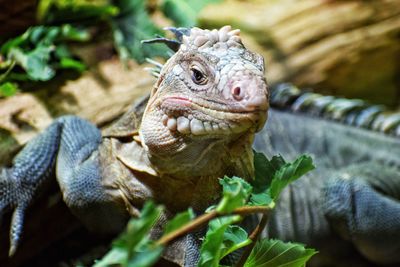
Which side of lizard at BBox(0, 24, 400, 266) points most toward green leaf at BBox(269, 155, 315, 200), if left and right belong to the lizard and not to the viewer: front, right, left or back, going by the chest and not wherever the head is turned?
left

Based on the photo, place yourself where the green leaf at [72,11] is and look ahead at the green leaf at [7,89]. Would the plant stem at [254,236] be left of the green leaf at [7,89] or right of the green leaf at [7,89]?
left

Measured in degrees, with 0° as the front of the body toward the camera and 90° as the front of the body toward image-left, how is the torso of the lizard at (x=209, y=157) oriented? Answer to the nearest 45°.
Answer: approximately 45°

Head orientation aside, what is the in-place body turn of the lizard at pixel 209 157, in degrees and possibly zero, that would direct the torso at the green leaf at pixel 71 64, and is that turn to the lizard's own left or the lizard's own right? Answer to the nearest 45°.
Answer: approximately 90° to the lizard's own right

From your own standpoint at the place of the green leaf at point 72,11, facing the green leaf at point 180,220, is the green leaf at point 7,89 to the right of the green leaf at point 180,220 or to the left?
right

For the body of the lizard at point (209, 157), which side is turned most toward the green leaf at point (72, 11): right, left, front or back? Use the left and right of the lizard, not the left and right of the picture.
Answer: right

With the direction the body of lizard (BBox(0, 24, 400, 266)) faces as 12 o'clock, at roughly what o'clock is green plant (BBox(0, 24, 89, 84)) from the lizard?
The green plant is roughly at 3 o'clock from the lizard.

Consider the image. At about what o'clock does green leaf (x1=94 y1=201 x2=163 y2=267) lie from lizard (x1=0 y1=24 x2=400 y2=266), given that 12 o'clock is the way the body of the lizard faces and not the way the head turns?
The green leaf is roughly at 11 o'clock from the lizard.
